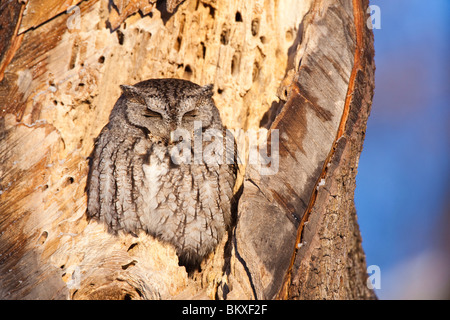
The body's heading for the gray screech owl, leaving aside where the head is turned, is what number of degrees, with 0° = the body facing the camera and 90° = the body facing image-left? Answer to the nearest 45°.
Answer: approximately 0°
